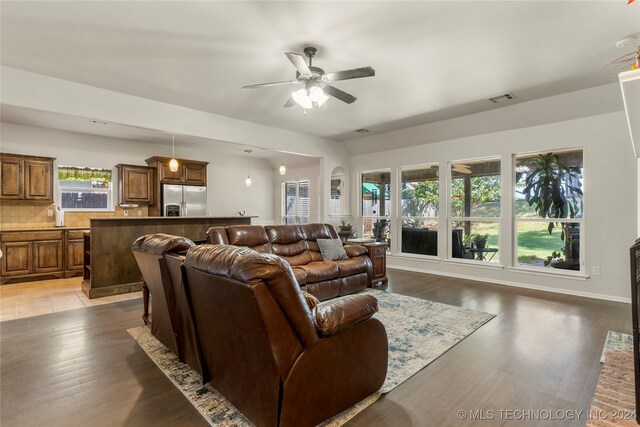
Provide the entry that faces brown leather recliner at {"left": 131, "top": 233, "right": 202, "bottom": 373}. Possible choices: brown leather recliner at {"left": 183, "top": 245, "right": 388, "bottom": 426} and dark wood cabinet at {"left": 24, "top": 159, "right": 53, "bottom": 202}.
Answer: the dark wood cabinet

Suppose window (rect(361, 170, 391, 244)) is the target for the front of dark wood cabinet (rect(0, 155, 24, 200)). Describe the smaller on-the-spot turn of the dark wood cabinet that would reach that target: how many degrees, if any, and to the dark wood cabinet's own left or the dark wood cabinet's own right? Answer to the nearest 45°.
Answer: approximately 45° to the dark wood cabinet's own left

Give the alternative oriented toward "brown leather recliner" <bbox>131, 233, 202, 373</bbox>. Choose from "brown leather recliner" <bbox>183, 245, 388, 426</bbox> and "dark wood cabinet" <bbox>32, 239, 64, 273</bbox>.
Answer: the dark wood cabinet

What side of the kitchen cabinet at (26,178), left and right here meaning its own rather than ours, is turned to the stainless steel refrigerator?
left

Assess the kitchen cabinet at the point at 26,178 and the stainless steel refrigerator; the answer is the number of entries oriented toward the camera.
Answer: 2

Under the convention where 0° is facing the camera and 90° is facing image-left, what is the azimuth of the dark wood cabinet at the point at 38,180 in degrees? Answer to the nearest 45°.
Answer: approximately 0°

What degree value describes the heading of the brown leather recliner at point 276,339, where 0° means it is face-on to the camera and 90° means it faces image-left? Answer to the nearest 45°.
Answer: approximately 225°

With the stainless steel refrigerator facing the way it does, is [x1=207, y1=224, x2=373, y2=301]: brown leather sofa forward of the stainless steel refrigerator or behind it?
forward

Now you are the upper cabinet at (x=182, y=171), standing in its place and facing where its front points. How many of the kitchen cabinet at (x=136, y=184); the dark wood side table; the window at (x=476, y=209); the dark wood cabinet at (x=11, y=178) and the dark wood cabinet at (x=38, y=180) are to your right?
3

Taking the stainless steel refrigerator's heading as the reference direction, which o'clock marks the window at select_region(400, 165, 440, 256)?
The window is roughly at 10 o'clock from the stainless steel refrigerator.

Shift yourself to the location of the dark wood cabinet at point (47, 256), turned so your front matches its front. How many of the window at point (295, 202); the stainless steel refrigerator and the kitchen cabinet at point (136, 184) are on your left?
3
